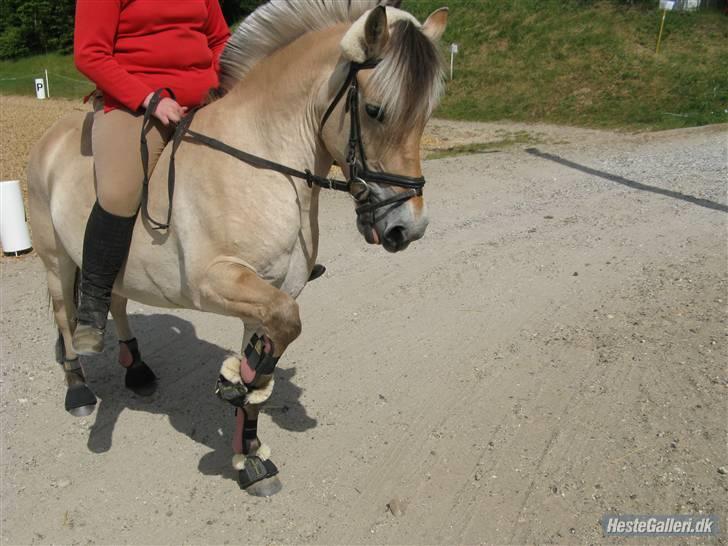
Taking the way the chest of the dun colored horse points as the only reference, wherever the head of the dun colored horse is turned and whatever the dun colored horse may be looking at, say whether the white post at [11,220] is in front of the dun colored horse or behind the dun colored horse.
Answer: behind

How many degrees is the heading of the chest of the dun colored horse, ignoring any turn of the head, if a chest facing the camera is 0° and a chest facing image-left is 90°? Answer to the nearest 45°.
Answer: approximately 315°

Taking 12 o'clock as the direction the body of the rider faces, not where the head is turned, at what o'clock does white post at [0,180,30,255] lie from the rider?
The white post is roughly at 7 o'clock from the rider.

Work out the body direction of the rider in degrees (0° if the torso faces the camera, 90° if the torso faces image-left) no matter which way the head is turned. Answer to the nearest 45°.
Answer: approximately 315°
